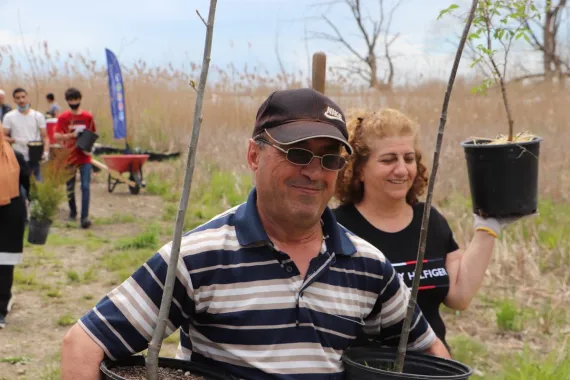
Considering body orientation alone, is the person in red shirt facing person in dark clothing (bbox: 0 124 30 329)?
yes

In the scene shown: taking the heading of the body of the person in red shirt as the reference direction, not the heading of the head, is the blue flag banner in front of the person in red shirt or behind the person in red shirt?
behind

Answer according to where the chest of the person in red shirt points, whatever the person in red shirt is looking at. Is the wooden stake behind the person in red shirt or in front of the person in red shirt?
in front

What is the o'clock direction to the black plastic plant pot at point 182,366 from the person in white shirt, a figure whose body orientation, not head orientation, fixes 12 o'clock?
The black plastic plant pot is roughly at 12 o'clock from the person in white shirt.

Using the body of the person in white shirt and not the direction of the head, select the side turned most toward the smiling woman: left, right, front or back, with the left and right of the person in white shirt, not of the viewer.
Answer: front

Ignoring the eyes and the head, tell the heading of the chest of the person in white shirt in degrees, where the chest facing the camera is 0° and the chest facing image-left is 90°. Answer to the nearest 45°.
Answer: approximately 0°

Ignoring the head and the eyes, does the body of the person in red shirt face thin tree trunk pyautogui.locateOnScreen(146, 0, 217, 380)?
yes

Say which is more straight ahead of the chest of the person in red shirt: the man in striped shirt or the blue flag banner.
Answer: the man in striped shirt

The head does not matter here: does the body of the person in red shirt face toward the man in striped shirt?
yes

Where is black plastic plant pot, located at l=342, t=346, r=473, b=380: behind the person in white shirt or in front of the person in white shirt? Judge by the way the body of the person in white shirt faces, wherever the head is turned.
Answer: in front

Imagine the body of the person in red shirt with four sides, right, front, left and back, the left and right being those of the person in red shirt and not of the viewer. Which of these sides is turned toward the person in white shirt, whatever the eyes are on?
right

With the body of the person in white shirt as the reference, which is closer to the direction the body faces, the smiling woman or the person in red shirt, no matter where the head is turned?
the smiling woman

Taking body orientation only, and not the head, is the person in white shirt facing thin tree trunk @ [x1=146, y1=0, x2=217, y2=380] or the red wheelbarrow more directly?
the thin tree trunk

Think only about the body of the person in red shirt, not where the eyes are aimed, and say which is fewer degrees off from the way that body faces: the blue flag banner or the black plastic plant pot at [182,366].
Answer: the black plastic plant pot
